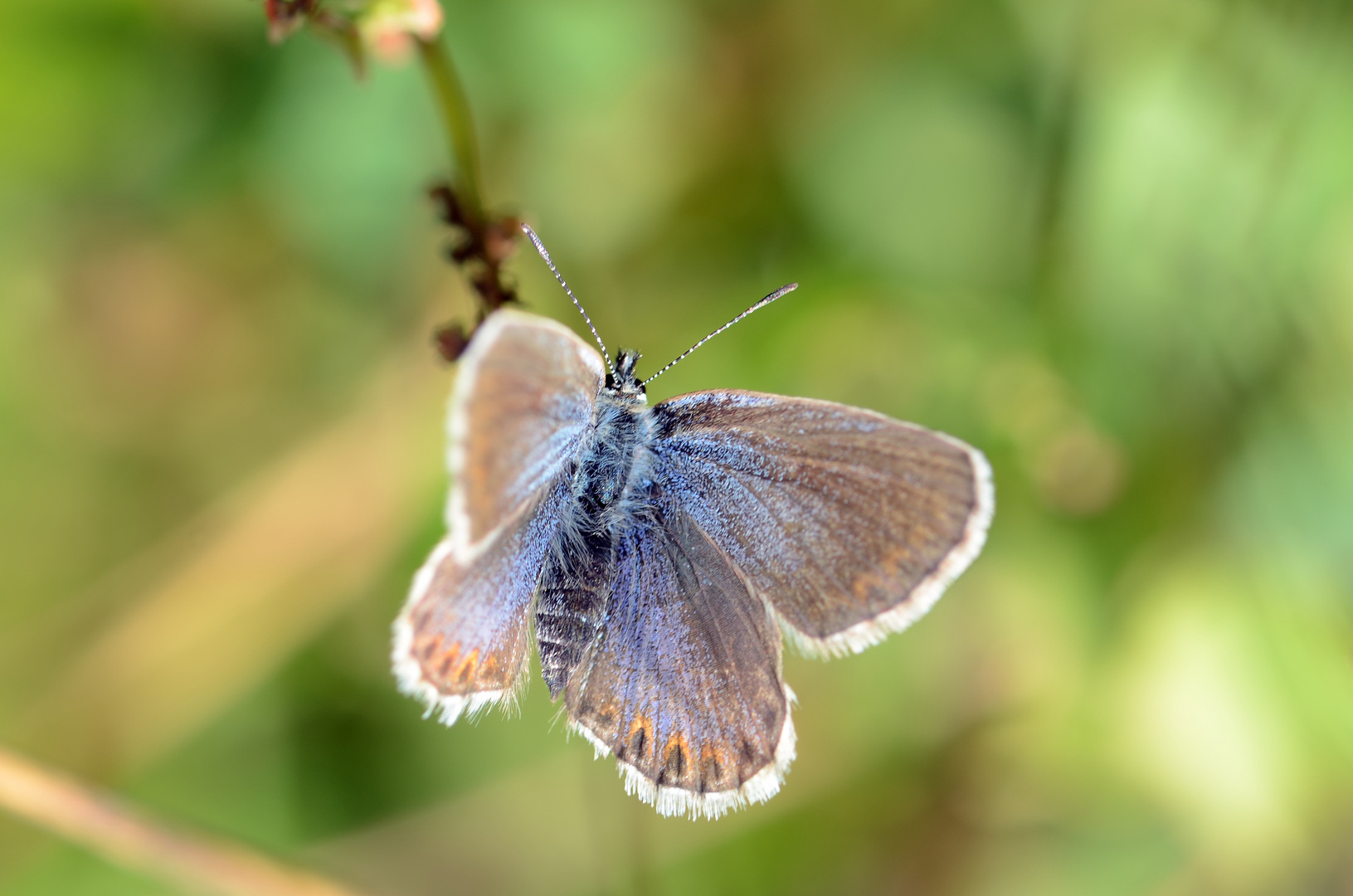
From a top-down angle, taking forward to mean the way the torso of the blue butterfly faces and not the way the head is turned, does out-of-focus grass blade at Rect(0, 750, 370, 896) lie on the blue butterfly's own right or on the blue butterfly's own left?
on the blue butterfly's own left

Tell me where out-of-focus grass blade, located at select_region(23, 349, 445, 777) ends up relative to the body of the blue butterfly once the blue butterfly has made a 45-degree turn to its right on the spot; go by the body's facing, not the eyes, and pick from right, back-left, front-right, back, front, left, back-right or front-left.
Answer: left

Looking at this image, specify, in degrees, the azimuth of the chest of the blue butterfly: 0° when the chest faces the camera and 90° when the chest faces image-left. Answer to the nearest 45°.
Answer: approximately 180°
